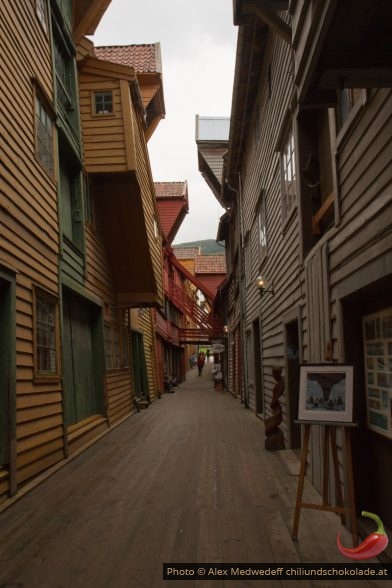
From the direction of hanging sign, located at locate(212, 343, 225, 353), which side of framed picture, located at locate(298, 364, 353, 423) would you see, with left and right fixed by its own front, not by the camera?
back

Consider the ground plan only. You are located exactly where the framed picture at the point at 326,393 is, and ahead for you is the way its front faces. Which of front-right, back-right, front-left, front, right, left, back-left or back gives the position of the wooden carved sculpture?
back

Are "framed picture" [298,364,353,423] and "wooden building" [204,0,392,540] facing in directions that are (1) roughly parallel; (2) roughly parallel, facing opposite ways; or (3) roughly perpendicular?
roughly perpendicular

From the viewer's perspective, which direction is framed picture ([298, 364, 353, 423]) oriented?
toward the camera

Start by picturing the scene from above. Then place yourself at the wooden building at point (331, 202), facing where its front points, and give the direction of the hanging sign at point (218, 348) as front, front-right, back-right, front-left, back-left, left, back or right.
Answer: right

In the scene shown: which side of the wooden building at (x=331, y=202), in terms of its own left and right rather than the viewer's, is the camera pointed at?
left
